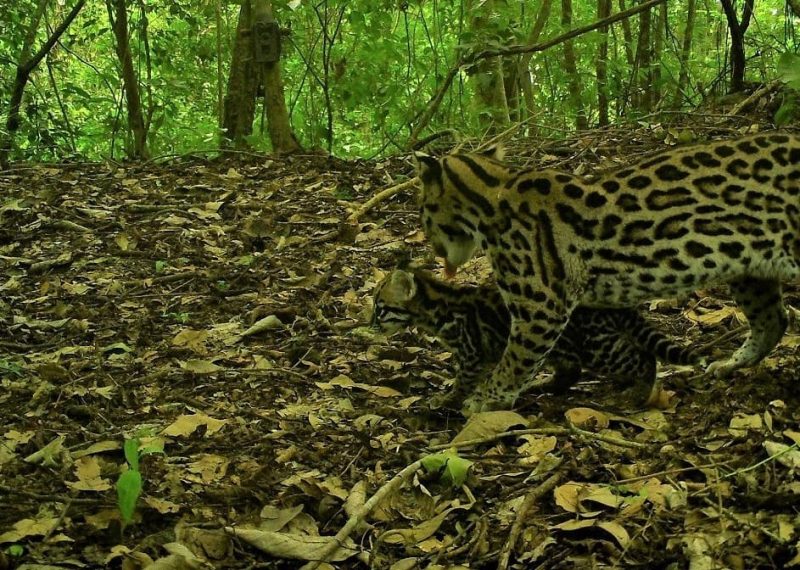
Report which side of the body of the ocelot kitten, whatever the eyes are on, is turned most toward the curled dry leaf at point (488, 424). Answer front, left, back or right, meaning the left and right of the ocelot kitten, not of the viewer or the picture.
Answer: left

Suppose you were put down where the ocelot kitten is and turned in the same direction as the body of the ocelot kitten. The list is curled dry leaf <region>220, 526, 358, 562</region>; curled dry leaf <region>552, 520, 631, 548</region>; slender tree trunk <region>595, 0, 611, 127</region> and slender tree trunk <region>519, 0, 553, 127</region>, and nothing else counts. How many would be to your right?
2

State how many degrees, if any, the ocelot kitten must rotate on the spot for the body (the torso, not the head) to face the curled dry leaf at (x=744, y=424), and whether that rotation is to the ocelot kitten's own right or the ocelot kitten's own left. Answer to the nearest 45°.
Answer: approximately 135° to the ocelot kitten's own left

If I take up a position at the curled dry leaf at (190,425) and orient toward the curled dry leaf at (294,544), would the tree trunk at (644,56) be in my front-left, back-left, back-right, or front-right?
back-left

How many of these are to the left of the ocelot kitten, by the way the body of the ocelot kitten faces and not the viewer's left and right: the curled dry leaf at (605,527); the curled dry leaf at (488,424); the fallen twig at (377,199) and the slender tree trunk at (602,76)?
2

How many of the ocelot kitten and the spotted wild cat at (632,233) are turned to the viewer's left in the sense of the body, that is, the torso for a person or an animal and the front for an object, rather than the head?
2

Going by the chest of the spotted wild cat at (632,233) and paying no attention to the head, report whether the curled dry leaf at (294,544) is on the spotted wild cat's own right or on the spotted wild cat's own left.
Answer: on the spotted wild cat's own left

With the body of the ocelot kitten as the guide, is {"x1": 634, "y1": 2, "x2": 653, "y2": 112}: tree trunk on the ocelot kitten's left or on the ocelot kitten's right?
on the ocelot kitten's right

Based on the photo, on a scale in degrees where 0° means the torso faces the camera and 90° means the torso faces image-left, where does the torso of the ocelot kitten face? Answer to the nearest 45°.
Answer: approximately 90°

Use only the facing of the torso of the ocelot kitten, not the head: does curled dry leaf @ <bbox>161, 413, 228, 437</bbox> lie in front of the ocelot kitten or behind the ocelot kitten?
in front

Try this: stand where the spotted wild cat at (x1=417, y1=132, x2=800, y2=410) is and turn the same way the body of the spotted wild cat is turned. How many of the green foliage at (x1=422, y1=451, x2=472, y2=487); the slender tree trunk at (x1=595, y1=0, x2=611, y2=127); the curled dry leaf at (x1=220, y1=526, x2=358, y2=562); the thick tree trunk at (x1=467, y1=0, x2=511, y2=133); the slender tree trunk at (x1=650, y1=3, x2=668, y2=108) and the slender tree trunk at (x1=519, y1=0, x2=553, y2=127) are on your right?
4

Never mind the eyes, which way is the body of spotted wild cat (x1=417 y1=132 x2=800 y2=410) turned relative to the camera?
to the viewer's left

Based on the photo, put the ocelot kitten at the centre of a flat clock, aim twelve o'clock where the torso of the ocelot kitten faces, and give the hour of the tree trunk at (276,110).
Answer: The tree trunk is roughly at 2 o'clock from the ocelot kitten.
